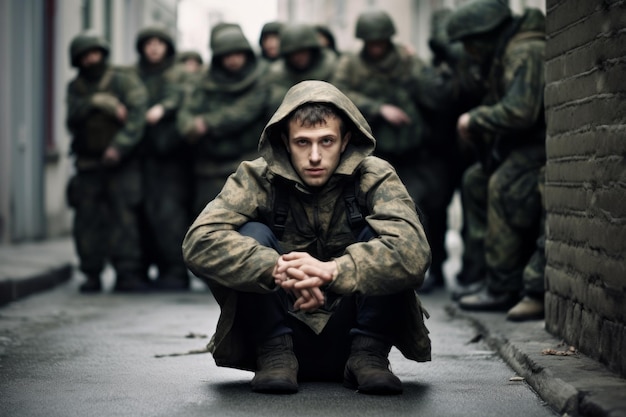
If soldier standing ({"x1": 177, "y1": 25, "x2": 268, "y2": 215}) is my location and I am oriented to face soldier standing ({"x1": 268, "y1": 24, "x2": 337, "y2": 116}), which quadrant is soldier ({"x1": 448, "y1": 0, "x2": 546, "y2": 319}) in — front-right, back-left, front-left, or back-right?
front-right

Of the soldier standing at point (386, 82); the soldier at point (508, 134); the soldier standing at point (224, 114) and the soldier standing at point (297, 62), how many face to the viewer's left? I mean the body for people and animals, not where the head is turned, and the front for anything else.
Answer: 1

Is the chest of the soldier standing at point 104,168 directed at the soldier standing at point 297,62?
no

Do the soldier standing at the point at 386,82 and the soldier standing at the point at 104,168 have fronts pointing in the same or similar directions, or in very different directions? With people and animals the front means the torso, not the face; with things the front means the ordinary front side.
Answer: same or similar directions

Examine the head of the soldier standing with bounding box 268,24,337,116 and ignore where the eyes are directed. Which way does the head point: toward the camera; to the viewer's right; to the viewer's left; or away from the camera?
toward the camera

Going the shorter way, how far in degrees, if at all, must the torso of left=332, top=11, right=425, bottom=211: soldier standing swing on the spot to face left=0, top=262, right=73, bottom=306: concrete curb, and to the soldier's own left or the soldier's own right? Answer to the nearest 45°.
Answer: approximately 90° to the soldier's own right

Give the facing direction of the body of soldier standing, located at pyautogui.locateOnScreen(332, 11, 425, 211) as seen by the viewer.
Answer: toward the camera

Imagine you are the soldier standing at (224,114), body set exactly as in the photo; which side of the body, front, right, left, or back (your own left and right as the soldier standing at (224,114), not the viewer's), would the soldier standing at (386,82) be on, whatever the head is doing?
left

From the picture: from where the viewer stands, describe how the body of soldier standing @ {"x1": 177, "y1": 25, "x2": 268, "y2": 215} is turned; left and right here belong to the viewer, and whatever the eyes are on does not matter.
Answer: facing the viewer

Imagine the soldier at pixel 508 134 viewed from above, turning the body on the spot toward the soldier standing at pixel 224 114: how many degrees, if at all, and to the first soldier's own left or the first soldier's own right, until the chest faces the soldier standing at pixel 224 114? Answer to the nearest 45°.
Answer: approximately 45° to the first soldier's own right

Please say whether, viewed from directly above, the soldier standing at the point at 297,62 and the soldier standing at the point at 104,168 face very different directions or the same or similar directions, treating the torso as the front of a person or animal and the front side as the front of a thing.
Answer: same or similar directions

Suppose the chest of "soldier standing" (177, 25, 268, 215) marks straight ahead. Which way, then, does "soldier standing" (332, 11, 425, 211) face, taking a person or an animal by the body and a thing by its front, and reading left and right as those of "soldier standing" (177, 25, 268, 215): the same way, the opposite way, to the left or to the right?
the same way

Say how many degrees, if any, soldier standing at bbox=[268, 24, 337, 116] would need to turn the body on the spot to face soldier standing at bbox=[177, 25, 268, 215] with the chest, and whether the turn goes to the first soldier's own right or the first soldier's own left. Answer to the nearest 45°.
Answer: approximately 90° to the first soldier's own right

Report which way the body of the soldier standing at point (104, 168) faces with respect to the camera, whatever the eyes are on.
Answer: toward the camera

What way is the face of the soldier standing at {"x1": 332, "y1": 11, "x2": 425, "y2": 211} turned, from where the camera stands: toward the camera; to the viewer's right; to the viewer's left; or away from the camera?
toward the camera

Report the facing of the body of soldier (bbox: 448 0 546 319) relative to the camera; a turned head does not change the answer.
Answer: to the viewer's left
